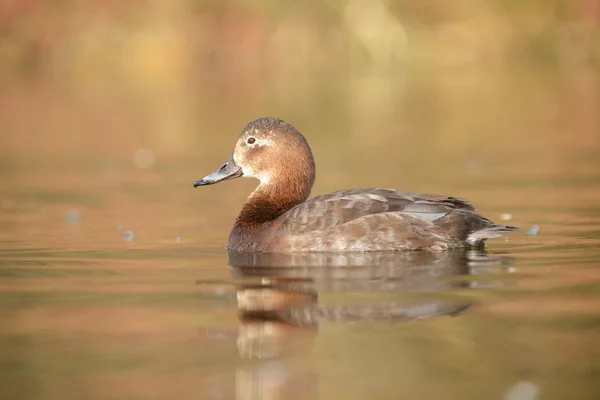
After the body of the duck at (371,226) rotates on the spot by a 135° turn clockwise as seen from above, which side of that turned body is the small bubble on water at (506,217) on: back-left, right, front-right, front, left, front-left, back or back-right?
front

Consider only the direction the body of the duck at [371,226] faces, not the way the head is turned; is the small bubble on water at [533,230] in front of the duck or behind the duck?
behind

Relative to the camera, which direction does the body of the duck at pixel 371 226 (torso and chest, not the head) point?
to the viewer's left
